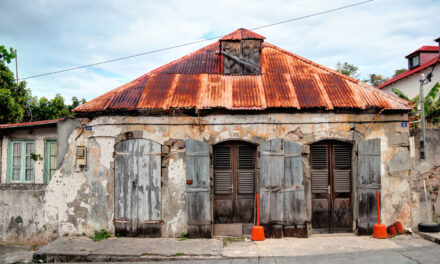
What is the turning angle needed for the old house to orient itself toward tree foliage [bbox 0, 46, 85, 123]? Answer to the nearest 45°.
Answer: approximately 135° to its right

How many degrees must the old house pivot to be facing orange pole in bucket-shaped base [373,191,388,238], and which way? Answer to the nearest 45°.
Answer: approximately 90° to its left

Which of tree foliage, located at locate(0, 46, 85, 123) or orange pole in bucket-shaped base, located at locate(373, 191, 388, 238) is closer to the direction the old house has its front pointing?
the orange pole in bucket-shaped base

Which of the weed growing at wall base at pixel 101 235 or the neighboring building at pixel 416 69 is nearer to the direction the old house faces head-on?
the weed growing at wall base

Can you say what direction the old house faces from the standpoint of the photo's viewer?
facing the viewer

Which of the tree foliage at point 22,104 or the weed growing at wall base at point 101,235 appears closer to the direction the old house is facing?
the weed growing at wall base

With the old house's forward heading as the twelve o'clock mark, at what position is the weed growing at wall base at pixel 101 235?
The weed growing at wall base is roughly at 3 o'clock from the old house.

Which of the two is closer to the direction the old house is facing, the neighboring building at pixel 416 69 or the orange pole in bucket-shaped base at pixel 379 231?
the orange pole in bucket-shaped base
